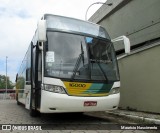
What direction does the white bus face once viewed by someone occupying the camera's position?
facing the viewer and to the right of the viewer
